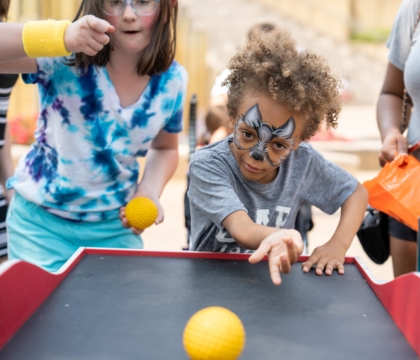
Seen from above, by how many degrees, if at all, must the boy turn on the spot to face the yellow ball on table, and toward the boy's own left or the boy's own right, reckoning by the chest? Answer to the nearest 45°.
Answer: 0° — they already face it

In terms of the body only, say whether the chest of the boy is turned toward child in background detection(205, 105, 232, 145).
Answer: no

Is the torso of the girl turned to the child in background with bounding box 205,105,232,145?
no

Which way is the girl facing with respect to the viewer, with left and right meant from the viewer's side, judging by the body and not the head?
facing the viewer

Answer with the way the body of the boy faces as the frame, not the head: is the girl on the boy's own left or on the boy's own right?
on the boy's own right

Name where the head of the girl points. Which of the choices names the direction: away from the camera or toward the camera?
toward the camera

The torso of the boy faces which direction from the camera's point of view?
toward the camera

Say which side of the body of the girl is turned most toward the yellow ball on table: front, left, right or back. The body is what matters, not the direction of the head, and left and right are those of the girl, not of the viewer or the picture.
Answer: front

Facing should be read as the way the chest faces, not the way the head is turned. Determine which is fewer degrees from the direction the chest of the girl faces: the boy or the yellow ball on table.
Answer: the yellow ball on table

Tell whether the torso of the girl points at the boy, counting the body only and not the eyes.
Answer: no

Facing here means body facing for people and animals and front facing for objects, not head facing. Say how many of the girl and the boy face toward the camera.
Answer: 2

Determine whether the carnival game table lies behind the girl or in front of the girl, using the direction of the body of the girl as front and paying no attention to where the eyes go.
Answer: in front

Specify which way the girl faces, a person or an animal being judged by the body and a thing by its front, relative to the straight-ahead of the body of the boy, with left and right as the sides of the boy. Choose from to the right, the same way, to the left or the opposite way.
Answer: the same way
